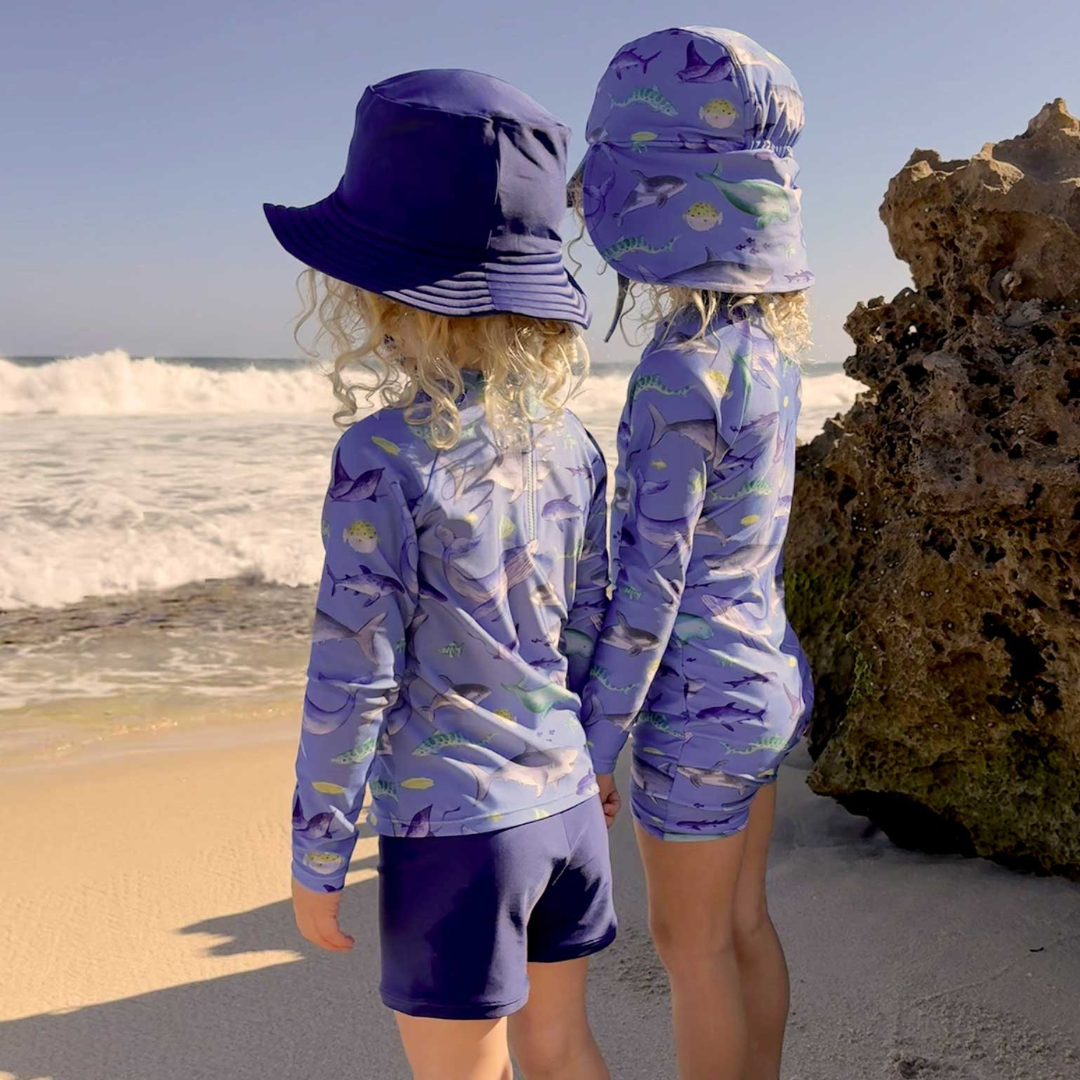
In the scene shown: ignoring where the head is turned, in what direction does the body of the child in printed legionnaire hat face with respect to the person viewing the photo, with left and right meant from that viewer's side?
facing away from the viewer and to the left of the viewer

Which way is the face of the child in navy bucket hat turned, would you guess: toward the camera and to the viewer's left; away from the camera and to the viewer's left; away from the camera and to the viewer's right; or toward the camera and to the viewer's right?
away from the camera and to the viewer's left

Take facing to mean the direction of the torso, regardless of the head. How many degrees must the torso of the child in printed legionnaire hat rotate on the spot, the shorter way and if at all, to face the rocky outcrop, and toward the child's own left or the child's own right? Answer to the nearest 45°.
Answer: approximately 90° to the child's own right

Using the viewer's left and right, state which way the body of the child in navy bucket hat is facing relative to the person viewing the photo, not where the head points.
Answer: facing away from the viewer and to the left of the viewer

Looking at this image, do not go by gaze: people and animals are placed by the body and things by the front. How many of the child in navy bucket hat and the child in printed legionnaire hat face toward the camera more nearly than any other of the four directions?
0

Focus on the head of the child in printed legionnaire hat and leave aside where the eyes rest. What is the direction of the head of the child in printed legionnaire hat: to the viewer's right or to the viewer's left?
to the viewer's left

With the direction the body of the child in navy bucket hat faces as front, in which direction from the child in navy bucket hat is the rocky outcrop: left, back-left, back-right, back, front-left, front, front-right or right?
right
